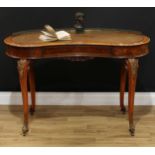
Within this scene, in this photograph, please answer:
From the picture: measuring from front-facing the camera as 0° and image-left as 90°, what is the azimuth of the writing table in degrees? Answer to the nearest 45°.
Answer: approximately 0°
